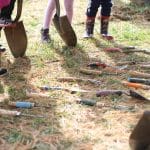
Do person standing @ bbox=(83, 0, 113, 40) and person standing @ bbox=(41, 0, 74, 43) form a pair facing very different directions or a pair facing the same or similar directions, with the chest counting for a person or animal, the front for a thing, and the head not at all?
same or similar directions

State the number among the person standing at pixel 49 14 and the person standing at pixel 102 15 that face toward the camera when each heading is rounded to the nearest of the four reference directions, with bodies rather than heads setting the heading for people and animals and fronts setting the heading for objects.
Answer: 2

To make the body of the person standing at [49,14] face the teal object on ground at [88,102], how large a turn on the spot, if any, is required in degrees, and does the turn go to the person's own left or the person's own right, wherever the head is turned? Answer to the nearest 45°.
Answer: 0° — they already face it

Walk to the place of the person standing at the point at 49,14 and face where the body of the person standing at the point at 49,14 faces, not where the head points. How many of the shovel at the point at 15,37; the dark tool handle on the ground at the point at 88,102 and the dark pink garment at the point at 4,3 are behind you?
0

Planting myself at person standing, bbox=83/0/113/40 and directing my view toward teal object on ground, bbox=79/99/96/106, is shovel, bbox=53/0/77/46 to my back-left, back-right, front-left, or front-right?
front-right

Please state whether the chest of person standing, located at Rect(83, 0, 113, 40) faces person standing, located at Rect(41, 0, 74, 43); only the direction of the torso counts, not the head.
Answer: no

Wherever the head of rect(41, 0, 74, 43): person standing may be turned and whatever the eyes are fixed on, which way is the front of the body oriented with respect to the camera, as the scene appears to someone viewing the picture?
toward the camera

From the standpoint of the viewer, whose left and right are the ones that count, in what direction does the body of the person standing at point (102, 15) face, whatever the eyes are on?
facing the viewer

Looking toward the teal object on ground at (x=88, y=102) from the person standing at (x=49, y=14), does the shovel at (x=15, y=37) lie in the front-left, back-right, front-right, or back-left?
front-right

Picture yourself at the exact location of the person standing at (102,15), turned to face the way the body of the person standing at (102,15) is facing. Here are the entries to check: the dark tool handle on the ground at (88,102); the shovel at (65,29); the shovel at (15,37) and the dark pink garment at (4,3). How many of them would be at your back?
0

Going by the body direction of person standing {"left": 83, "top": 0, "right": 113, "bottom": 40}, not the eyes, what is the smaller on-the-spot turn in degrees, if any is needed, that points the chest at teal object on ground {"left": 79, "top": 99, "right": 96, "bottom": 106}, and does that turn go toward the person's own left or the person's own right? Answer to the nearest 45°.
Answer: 0° — they already face it
